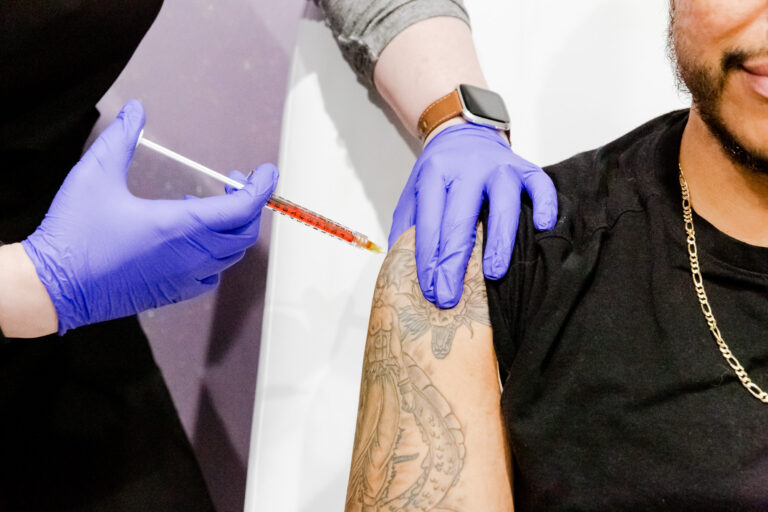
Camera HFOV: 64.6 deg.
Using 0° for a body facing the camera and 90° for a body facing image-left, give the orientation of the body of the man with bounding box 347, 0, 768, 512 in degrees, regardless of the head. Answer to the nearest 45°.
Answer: approximately 0°

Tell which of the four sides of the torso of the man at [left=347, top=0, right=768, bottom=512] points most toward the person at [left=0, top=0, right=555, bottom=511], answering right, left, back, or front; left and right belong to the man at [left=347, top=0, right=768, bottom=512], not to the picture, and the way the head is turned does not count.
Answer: right
